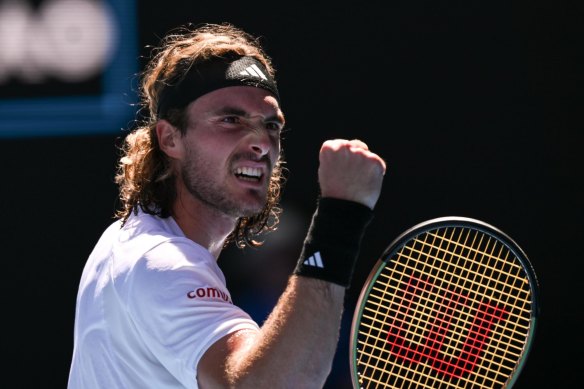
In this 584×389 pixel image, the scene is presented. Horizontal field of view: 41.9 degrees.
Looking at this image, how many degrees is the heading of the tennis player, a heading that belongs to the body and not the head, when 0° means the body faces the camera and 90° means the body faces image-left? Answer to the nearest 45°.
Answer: approximately 270°

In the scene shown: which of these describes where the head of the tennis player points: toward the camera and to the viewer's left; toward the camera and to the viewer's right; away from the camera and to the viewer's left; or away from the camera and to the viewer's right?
toward the camera and to the viewer's right
